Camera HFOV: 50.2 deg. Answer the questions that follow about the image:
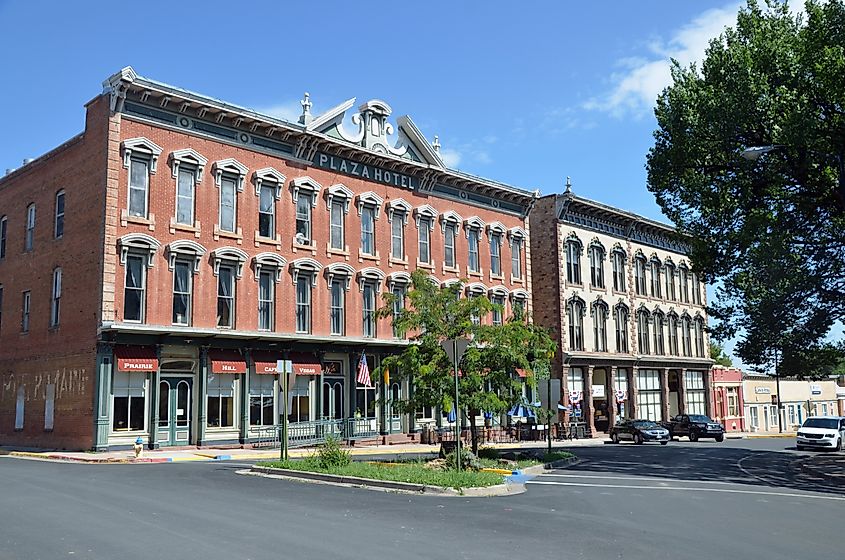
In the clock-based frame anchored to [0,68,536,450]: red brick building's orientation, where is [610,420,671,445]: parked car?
The parked car is roughly at 10 o'clock from the red brick building.

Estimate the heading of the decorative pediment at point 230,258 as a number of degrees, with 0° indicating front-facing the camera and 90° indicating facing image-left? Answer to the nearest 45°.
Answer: approximately 315°

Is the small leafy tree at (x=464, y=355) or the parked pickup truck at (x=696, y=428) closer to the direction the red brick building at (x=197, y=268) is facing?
the small leafy tree

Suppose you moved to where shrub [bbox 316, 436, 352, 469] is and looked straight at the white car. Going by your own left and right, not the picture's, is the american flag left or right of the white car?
left

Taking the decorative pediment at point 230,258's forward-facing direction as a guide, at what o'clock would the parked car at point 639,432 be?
The parked car is roughly at 10 o'clock from the decorative pediment.

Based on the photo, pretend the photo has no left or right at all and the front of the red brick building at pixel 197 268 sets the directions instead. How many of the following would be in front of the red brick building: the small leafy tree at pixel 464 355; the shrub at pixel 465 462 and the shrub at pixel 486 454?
3

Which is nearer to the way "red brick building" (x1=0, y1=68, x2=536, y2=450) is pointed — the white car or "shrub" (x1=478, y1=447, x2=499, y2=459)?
the shrub

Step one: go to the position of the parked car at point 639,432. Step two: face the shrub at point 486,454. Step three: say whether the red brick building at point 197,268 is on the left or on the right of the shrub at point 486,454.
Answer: right

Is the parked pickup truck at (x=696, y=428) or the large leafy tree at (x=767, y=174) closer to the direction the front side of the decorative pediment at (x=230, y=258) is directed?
the large leafy tree

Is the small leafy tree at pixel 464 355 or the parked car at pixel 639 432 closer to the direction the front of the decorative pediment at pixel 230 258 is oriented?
the small leafy tree

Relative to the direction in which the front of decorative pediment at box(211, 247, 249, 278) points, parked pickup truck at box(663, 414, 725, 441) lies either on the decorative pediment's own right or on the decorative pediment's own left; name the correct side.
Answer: on the decorative pediment's own left

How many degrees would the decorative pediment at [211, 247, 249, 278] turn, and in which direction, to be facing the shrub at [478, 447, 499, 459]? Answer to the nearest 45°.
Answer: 0° — it already faces it
